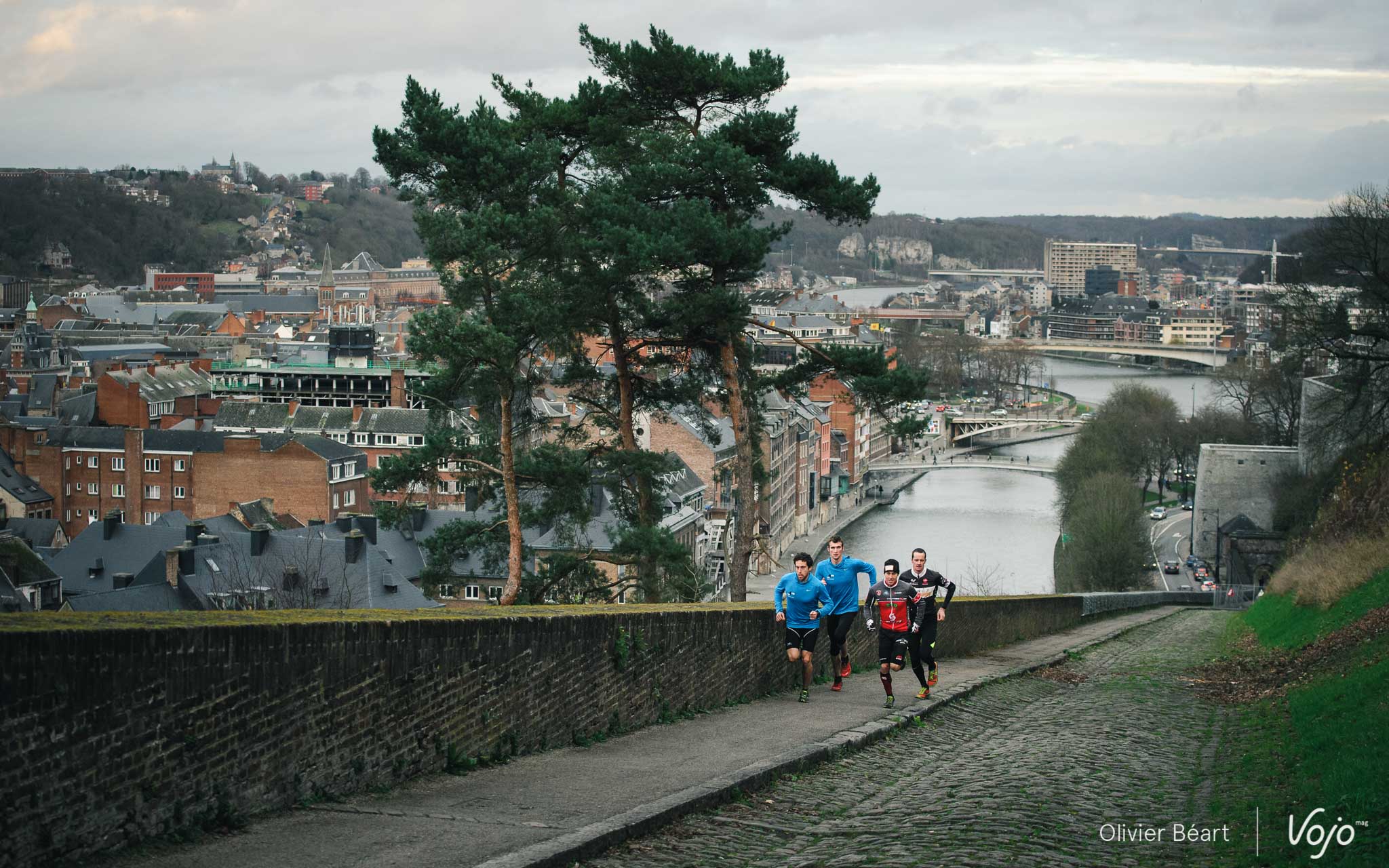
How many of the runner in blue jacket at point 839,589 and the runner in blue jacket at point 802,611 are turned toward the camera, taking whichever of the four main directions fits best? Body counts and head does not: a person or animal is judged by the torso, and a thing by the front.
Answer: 2

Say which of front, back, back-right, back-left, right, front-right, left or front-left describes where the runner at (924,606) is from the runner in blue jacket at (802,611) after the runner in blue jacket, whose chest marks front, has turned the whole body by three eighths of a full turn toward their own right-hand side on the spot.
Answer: back-right

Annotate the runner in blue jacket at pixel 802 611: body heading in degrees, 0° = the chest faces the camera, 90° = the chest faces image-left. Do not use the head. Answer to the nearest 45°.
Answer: approximately 0°

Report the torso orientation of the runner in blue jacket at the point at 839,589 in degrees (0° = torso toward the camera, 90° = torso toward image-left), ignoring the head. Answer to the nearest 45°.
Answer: approximately 0°
